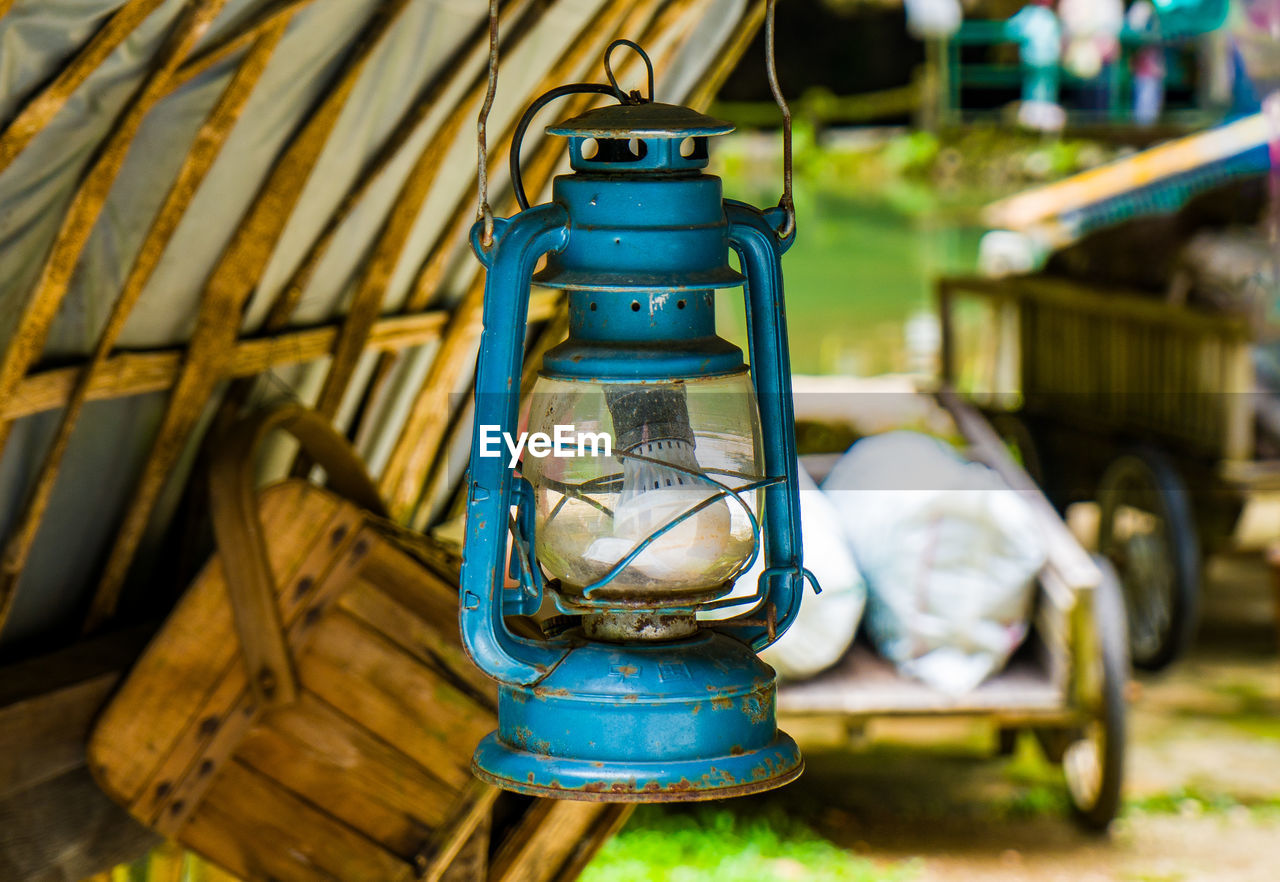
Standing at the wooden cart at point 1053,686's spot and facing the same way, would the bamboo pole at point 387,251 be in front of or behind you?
behind
